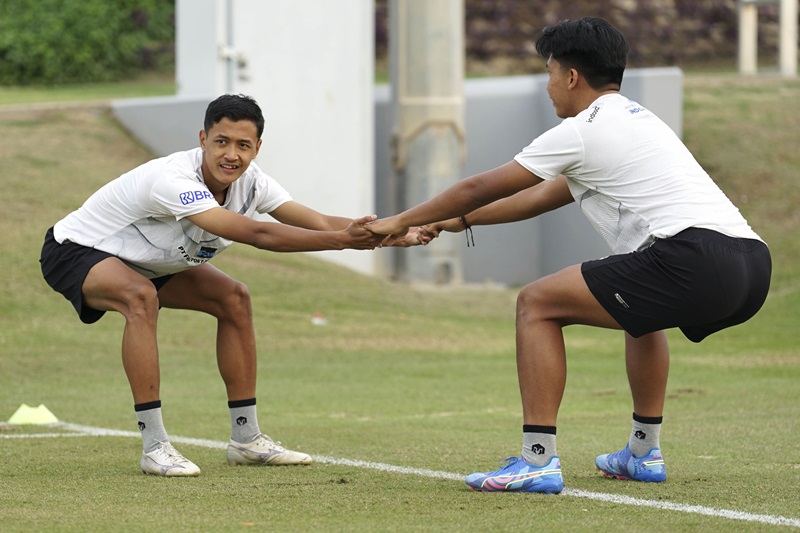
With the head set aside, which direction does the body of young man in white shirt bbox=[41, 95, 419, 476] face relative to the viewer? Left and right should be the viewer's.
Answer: facing the viewer and to the right of the viewer

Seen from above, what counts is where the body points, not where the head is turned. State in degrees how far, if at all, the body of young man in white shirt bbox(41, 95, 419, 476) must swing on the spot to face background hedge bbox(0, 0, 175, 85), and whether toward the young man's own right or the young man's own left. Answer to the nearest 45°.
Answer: approximately 135° to the young man's own left

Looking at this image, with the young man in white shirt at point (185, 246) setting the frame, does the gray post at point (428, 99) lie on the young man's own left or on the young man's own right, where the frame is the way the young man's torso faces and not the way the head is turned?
on the young man's own left

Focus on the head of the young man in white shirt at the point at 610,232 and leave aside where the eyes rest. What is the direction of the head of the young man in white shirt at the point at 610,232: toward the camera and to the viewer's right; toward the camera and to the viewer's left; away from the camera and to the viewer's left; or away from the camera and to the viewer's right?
away from the camera and to the viewer's left

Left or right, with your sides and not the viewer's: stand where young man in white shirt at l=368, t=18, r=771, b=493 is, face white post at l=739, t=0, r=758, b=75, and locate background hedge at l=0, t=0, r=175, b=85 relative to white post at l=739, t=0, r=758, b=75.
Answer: left

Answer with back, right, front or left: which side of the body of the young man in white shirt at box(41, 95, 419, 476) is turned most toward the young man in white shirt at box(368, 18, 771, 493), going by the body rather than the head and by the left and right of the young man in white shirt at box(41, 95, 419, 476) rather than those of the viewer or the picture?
front

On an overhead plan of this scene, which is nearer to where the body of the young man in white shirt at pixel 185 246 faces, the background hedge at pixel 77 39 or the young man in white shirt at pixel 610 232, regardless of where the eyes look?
the young man in white shirt

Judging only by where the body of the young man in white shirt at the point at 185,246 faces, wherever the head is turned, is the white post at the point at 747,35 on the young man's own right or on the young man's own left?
on the young man's own left
